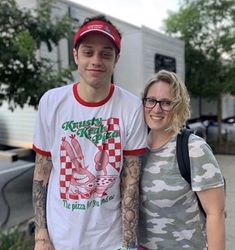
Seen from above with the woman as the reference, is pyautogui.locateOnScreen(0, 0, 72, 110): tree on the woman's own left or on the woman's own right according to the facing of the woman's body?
on the woman's own right

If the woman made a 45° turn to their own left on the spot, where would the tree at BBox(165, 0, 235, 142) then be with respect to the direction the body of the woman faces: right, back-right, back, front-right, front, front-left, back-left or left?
back

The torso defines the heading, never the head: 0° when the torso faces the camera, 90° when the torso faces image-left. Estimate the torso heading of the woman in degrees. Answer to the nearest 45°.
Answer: approximately 45°
